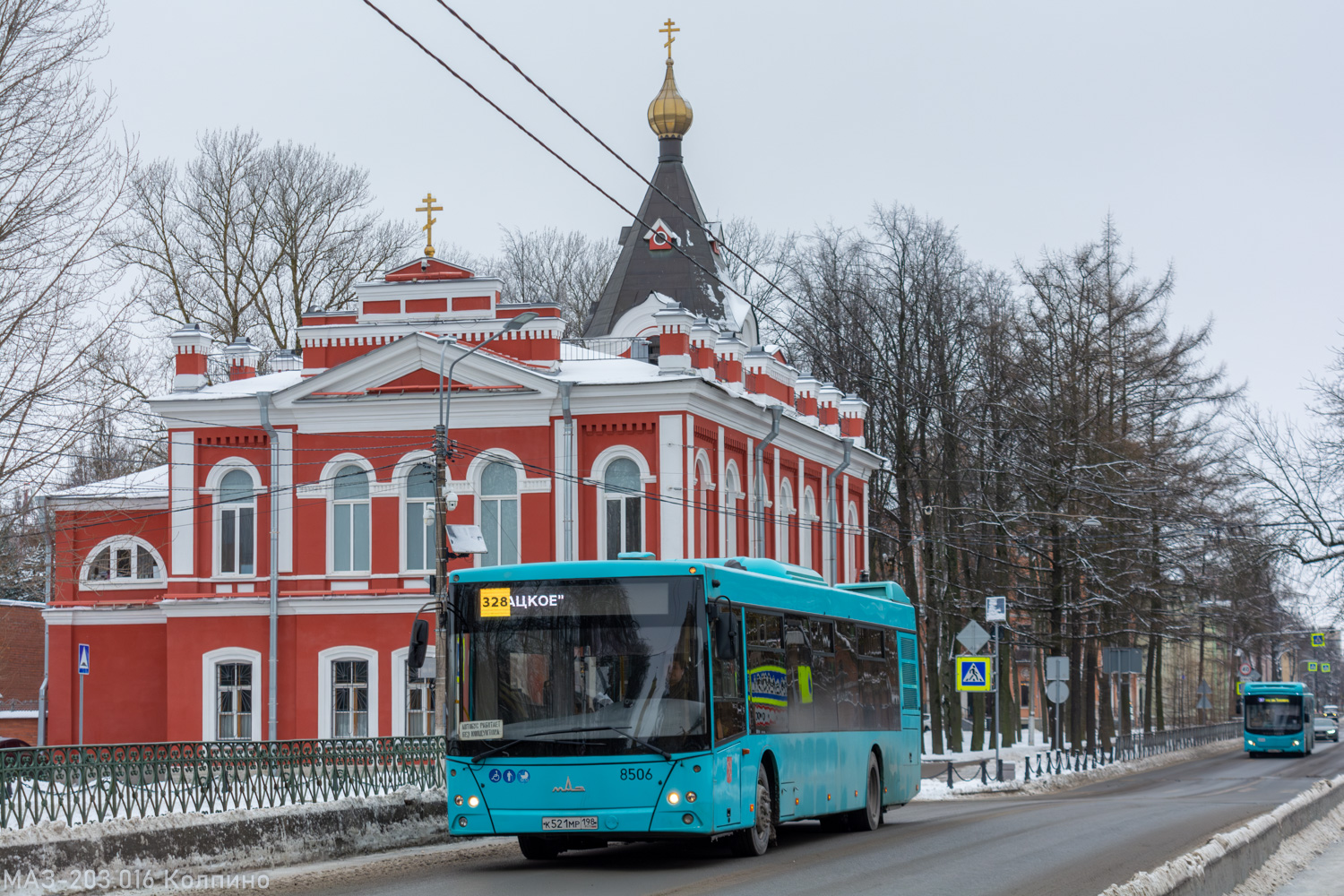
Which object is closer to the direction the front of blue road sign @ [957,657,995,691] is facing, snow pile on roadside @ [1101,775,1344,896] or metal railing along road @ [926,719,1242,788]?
the snow pile on roadside

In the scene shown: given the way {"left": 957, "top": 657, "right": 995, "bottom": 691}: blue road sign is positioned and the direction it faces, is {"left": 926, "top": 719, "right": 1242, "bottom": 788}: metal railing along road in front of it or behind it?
behind

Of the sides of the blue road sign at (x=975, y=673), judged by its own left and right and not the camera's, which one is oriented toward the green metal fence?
front

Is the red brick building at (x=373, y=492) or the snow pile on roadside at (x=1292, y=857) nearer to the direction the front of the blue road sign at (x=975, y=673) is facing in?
the snow pile on roadside

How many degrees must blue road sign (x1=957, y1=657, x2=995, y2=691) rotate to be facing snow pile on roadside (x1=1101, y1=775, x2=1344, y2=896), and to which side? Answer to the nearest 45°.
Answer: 0° — it already faces it

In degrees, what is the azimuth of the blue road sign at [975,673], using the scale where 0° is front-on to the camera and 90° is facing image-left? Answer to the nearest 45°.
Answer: approximately 0°

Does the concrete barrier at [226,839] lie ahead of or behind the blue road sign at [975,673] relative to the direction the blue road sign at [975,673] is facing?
ahead

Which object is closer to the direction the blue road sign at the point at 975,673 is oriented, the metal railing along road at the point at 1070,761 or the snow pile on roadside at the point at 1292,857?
the snow pile on roadside
